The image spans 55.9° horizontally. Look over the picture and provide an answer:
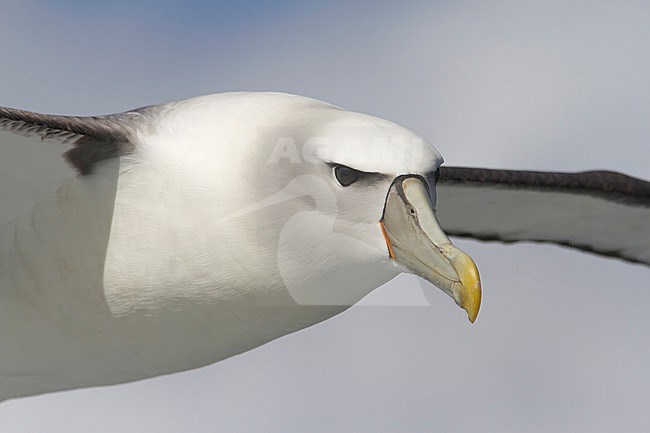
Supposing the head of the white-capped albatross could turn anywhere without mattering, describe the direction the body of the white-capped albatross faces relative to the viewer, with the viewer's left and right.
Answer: facing the viewer and to the right of the viewer
